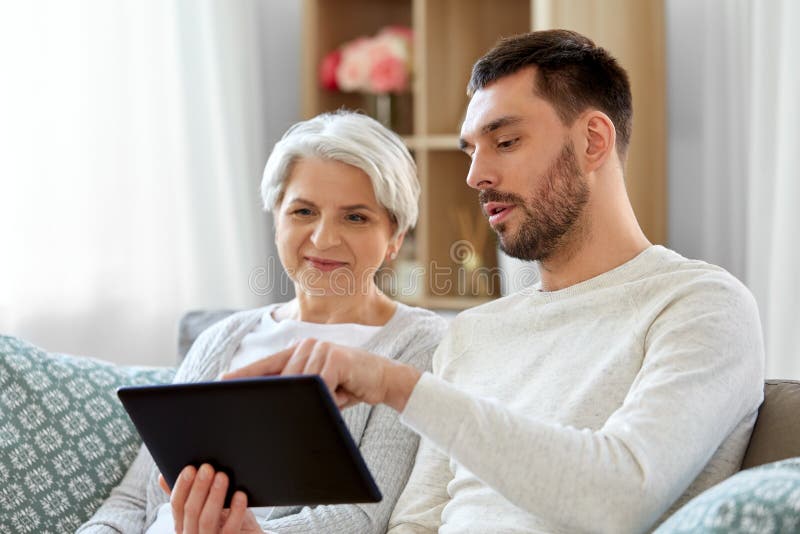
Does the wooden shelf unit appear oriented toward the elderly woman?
yes

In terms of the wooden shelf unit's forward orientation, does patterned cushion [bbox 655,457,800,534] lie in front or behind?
in front

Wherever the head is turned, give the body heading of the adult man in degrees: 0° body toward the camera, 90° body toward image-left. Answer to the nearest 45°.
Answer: approximately 45°

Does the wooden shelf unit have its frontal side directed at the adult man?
yes

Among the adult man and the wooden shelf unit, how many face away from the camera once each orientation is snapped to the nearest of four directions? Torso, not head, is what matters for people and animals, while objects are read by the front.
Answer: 0

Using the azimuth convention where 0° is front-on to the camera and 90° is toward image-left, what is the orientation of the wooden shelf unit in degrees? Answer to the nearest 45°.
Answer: approximately 0°

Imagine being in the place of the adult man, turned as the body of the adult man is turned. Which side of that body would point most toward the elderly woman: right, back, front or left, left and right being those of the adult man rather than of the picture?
right

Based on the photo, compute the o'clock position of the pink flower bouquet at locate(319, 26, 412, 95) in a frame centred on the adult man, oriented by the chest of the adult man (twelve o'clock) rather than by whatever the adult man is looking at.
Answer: The pink flower bouquet is roughly at 4 o'clock from the adult man.

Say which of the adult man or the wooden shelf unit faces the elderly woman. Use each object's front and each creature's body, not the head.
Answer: the wooden shelf unit

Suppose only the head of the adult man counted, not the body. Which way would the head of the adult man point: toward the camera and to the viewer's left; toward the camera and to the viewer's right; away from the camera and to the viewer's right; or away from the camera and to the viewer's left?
toward the camera and to the viewer's left
